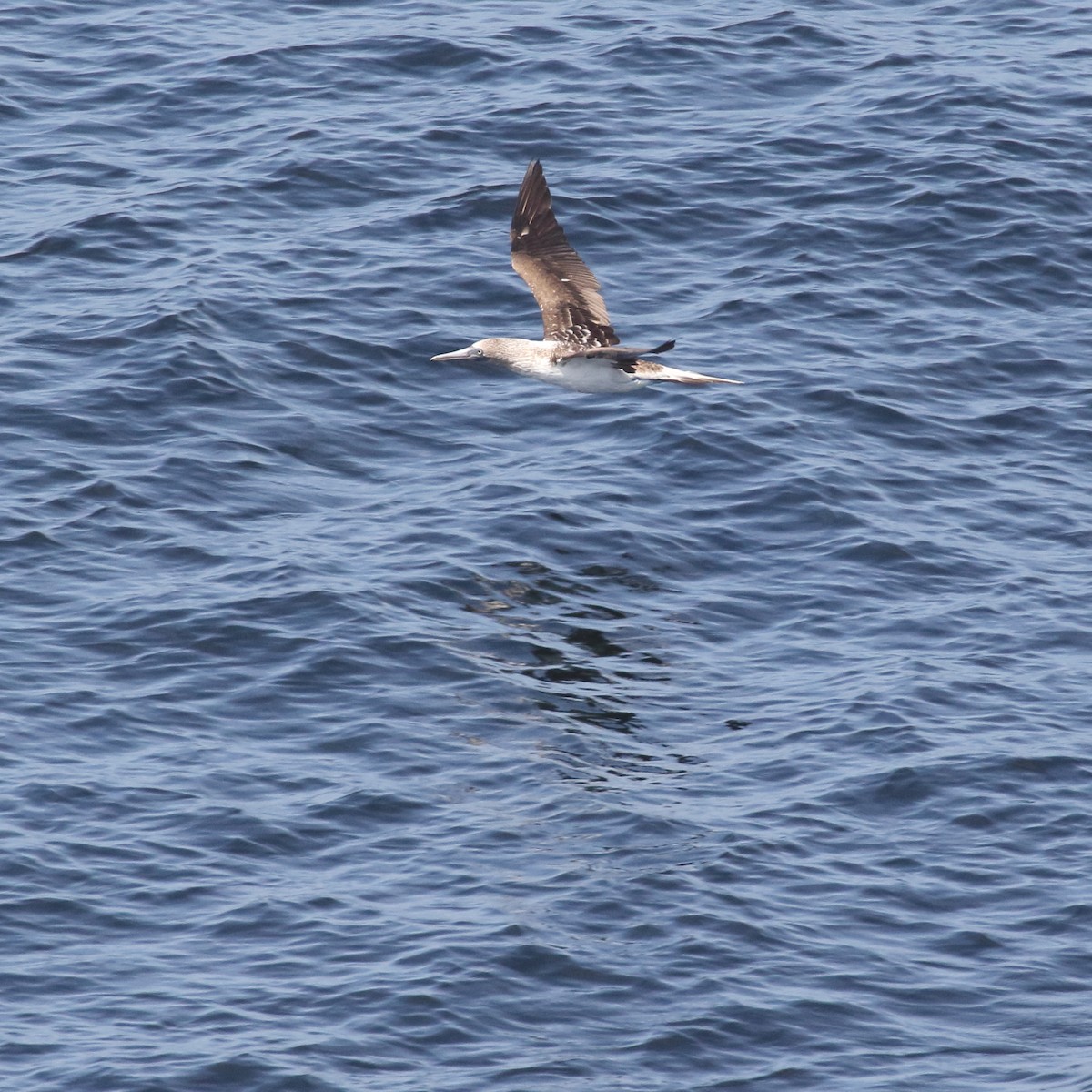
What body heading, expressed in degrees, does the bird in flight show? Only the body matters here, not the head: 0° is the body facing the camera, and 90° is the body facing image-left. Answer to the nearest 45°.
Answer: approximately 90°
